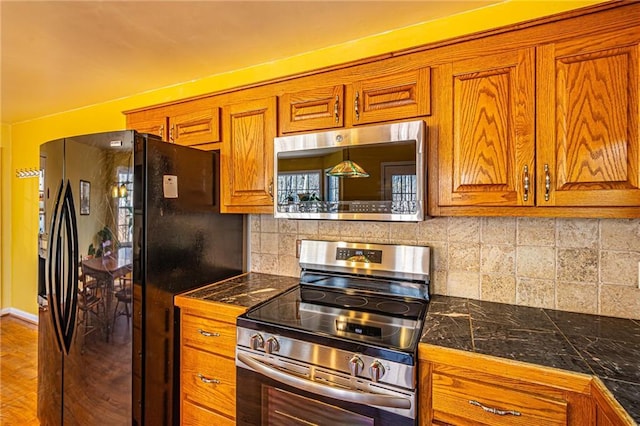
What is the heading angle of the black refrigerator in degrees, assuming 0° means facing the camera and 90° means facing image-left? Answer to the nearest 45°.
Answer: approximately 45°

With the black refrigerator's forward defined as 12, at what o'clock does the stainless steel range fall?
The stainless steel range is roughly at 9 o'clock from the black refrigerator.

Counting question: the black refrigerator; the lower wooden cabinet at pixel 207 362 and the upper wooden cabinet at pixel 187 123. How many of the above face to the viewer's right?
0

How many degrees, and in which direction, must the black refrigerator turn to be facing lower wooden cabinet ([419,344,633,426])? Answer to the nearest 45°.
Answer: approximately 90° to its left

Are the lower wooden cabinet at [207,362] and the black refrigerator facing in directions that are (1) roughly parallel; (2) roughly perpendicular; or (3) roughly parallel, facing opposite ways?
roughly parallel

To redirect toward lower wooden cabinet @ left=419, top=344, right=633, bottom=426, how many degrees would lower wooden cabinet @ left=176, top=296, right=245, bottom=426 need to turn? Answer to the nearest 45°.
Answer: approximately 90° to its left

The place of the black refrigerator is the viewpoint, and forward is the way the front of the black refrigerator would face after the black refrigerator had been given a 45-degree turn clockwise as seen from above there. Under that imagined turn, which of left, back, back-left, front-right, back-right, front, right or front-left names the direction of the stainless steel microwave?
back-left

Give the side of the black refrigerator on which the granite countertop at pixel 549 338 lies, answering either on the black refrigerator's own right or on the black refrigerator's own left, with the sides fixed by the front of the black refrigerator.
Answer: on the black refrigerator's own left

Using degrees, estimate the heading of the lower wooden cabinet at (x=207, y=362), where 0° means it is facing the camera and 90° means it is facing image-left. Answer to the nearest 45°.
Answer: approximately 45°

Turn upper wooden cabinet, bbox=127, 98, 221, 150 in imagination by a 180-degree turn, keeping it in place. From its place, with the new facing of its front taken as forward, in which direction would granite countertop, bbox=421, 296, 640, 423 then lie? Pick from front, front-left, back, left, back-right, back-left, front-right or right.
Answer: right

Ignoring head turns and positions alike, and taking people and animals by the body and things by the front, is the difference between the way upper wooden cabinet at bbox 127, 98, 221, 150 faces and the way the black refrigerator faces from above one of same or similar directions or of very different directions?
same or similar directions

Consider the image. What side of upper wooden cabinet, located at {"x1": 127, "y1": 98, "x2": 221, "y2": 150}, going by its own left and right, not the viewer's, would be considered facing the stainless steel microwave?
left

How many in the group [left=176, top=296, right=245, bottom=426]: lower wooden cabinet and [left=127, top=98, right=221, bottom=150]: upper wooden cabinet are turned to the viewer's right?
0

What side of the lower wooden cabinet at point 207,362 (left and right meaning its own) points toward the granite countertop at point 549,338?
left

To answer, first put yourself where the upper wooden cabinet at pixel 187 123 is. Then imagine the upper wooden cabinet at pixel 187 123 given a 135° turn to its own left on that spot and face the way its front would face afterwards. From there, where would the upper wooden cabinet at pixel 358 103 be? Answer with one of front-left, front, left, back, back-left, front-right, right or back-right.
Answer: front-right
